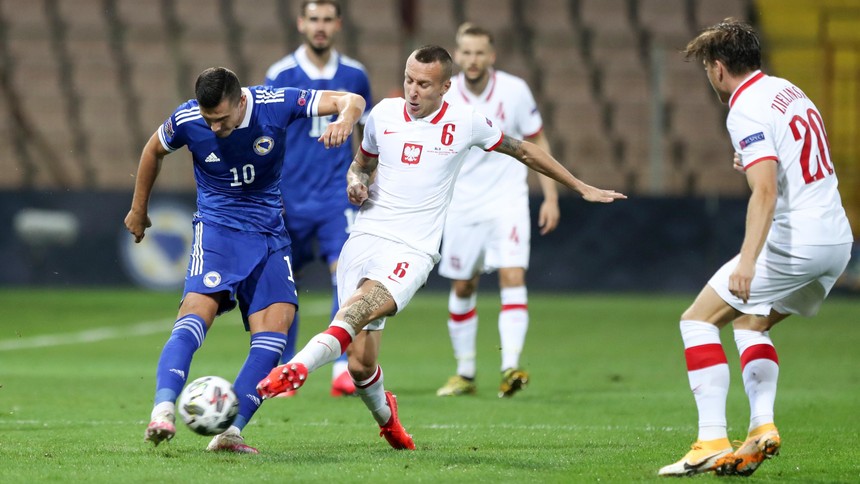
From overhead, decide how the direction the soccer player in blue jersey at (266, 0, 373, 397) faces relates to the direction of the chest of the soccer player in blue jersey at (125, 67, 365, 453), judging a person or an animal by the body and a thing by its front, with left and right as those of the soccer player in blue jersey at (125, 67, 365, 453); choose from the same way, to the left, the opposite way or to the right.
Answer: the same way

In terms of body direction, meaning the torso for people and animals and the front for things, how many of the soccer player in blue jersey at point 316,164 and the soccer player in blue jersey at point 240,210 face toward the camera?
2

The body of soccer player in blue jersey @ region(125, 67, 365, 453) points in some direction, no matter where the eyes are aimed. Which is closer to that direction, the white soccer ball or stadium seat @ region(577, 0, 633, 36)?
the white soccer ball

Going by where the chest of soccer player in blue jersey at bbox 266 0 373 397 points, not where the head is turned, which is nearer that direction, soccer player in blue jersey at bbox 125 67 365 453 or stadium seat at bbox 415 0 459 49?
the soccer player in blue jersey

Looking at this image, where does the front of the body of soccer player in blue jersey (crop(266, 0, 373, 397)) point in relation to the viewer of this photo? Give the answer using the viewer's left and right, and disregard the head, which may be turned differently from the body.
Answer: facing the viewer

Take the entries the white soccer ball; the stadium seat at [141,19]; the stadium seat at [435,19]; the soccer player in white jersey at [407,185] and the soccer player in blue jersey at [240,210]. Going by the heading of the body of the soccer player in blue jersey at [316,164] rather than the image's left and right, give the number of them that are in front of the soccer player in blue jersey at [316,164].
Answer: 3

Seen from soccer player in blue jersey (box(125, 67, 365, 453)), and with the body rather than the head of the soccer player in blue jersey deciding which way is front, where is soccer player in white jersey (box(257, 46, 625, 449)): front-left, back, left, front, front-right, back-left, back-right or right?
left

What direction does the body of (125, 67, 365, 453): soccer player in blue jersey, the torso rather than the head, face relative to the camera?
toward the camera

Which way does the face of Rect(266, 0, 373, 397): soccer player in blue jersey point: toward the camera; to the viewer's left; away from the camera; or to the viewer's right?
toward the camera

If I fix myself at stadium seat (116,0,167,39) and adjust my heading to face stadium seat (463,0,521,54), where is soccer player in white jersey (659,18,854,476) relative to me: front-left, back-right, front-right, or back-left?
front-right

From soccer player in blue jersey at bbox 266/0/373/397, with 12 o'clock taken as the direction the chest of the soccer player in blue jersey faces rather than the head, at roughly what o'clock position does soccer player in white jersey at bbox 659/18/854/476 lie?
The soccer player in white jersey is roughly at 11 o'clock from the soccer player in blue jersey.

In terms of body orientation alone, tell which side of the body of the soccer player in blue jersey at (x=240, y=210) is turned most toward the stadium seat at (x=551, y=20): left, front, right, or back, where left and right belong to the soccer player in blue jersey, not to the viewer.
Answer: back

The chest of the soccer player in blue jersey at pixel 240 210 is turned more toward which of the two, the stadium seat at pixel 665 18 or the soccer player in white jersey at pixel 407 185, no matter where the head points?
the soccer player in white jersey

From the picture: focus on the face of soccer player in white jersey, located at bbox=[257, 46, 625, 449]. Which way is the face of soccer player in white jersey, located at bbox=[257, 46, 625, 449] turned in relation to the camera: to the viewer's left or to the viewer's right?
to the viewer's left
